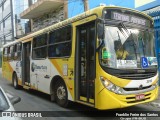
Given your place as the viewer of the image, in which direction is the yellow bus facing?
facing the viewer and to the right of the viewer
